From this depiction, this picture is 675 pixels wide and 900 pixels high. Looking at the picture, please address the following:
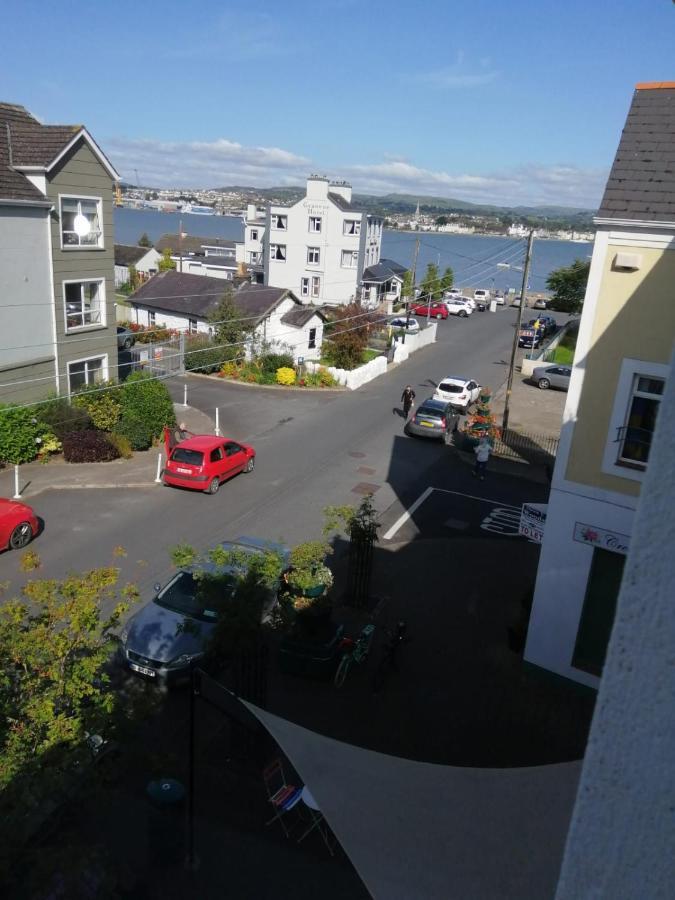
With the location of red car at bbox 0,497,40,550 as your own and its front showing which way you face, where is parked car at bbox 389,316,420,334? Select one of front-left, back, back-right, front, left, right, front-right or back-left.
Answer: front-left

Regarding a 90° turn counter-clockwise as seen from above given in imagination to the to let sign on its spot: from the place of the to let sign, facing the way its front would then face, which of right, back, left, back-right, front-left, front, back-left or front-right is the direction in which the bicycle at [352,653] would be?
right

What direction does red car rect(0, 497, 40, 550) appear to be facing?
to the viewer's right

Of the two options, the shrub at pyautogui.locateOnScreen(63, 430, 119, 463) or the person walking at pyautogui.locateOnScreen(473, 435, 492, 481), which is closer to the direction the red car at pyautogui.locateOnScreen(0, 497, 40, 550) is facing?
the person walking

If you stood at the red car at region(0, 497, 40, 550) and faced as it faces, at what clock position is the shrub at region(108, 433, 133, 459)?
The shrub is roughly at 10 o'clock from the red car.

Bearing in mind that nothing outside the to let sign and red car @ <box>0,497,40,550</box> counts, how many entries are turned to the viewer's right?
1

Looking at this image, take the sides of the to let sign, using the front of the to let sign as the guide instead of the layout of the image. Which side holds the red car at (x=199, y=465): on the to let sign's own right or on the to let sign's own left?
on the to let sign's own right

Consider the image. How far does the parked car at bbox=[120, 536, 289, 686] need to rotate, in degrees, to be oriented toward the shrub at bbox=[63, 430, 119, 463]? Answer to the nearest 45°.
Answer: approximately 135° to its right

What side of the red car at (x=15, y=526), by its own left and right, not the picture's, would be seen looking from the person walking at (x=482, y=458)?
front

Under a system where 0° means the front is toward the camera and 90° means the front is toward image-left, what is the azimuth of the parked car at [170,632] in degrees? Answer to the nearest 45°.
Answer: approximately 45°

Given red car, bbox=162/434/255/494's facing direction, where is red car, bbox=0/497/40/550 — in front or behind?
behind

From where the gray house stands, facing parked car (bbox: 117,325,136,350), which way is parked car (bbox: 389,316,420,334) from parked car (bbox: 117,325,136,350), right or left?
right

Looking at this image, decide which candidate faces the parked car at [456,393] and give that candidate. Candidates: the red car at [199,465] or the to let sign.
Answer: the red car

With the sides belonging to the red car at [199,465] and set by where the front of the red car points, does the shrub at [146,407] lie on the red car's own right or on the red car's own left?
on the red car's own left
